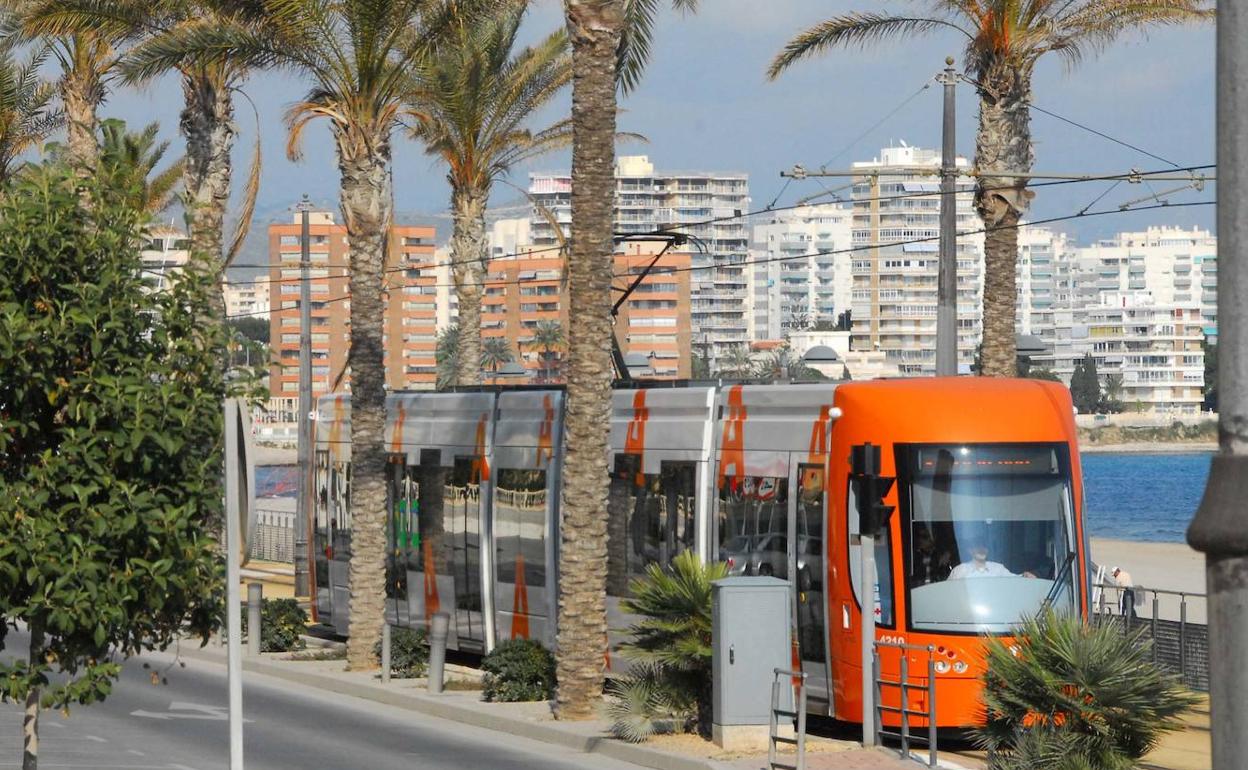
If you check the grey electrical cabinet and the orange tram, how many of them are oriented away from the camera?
0

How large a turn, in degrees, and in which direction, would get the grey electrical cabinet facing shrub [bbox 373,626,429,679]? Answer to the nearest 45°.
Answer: approximately 135° to its right

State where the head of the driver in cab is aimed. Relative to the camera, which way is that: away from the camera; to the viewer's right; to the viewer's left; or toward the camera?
toward the camera

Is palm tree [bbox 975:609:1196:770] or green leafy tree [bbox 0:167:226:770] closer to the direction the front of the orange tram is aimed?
the palm tree

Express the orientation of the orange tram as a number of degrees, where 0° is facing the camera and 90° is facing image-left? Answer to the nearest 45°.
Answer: approximately 315°

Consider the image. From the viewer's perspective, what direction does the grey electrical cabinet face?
toward the camera

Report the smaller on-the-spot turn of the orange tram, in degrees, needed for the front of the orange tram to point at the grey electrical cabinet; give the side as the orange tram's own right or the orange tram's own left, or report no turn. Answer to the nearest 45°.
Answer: approximately 90° to the orange tram's own right

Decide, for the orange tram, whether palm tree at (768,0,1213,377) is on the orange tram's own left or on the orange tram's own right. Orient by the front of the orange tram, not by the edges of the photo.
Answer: on the orange tram's own left

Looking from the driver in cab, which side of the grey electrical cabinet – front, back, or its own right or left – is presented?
left

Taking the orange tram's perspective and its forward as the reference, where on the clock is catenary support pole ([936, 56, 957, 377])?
The catenary support pole is roughly at 11 o'clock from the orange tram.
